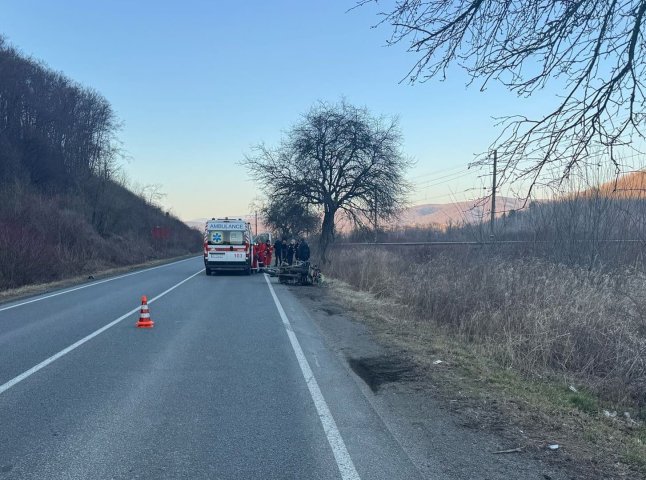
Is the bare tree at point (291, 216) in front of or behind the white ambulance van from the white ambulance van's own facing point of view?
in front

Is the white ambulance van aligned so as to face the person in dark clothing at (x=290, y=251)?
no

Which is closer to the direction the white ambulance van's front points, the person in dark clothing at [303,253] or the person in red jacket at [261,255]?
the person in red jacket

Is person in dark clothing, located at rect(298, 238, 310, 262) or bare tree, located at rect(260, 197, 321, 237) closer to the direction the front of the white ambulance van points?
the bare tree

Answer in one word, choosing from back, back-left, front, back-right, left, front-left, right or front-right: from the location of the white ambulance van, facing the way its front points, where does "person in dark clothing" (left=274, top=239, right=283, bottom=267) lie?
front-right

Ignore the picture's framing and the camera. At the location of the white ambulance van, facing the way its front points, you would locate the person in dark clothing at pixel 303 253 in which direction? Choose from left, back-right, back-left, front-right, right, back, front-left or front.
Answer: back-right

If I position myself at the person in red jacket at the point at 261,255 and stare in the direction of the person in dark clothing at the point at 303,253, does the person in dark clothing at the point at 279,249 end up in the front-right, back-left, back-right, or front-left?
front-left

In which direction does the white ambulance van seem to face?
away from the camera

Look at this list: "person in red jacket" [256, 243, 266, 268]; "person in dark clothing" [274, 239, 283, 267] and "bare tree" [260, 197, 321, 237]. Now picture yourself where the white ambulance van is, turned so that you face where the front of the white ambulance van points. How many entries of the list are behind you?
0
